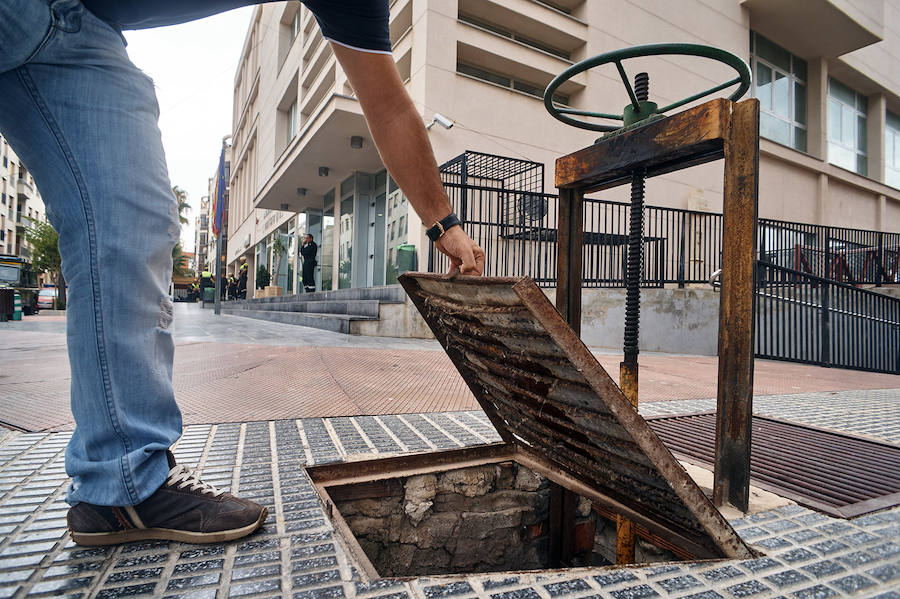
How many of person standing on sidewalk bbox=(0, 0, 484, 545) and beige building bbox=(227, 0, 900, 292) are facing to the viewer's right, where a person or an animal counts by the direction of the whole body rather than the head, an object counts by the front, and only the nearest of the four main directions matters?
1

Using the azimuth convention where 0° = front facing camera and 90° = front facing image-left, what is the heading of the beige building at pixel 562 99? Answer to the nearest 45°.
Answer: approximately 45°

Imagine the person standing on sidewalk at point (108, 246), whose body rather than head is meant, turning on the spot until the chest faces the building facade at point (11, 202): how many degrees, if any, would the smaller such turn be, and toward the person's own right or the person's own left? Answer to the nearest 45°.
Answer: approximately 90° to the person's own left

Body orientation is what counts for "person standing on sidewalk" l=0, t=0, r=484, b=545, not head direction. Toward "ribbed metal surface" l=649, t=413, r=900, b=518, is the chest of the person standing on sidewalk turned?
yes

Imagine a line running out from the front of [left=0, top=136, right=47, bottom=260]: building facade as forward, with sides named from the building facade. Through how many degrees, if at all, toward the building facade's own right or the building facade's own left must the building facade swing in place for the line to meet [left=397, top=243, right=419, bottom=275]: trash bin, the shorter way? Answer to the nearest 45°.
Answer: approximately 45° to the building facade's own right

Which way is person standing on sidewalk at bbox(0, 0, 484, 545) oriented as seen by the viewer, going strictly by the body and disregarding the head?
to the viewer's right

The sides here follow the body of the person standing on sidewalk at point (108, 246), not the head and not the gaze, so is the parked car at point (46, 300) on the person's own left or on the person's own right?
on the person's own left
